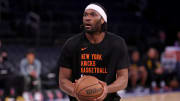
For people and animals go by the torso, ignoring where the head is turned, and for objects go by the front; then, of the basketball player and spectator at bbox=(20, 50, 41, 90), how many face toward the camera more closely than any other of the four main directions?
2

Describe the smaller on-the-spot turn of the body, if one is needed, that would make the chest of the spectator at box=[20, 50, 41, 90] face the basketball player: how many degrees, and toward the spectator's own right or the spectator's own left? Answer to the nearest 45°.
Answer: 0° — they already face them

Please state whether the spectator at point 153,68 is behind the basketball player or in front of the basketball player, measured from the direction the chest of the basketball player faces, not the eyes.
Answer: behind

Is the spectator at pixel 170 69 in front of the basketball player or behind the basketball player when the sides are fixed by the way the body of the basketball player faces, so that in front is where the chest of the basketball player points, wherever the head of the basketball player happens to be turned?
behind

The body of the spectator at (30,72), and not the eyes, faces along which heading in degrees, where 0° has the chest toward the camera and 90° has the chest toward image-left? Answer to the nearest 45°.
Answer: approximately 0°

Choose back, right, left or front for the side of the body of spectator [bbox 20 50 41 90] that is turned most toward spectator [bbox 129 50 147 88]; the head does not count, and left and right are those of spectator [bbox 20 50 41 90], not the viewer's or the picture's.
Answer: left

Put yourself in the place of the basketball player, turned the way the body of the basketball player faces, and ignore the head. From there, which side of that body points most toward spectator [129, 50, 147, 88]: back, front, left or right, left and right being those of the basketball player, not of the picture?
back

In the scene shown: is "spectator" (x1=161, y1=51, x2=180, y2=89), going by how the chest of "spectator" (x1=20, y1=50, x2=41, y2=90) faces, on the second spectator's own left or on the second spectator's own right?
on the second spectator's own left
